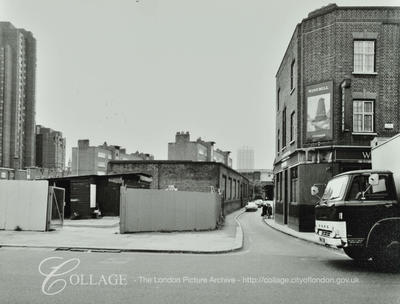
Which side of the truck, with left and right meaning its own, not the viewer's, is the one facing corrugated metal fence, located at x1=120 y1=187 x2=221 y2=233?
right

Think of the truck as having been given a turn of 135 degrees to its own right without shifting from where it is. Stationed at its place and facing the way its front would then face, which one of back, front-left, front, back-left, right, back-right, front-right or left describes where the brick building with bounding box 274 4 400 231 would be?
front

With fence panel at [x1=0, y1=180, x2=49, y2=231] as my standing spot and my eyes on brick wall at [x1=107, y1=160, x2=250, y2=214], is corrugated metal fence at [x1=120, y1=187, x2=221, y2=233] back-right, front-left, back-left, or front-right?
front-right

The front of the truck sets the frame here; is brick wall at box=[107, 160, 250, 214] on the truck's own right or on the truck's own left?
on the truck's own right

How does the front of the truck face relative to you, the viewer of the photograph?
facing the viewer and to the left of the viewer
